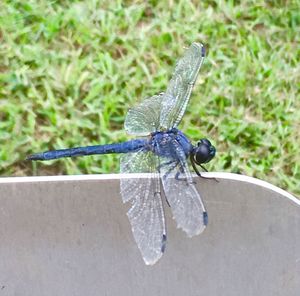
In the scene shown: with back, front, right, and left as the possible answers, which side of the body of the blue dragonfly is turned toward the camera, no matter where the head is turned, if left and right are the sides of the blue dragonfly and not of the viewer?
right
